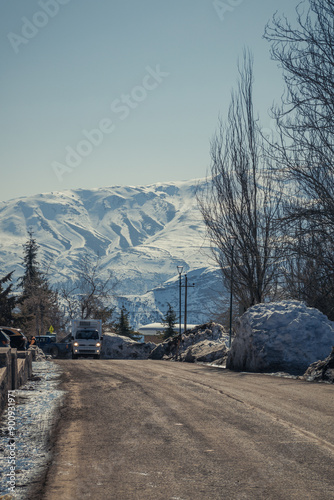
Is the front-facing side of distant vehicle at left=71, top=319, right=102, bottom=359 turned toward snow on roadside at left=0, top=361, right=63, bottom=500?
yes

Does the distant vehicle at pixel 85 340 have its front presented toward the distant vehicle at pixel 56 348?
no

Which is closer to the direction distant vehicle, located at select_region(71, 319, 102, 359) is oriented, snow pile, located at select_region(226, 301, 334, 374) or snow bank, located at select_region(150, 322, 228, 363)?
the snow pile

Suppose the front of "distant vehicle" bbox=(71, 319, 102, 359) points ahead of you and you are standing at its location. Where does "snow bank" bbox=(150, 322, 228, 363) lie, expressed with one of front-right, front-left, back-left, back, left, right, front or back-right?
front-left

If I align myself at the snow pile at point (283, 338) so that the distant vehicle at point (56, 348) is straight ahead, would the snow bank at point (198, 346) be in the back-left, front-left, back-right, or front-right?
front-right

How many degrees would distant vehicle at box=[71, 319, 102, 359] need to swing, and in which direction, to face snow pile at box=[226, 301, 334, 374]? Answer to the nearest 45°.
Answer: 0° — it already faces it

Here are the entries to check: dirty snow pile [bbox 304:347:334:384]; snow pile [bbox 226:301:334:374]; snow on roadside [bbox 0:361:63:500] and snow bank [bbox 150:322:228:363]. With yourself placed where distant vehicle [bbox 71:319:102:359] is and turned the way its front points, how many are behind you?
0

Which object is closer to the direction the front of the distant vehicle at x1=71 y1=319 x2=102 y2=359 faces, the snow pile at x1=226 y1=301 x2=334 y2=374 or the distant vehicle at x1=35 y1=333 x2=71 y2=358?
the snow pile

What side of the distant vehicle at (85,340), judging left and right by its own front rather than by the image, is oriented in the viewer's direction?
front

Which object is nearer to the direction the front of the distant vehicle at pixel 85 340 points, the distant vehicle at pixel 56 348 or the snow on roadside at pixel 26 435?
the snow on roadside
